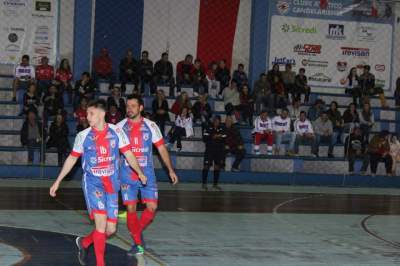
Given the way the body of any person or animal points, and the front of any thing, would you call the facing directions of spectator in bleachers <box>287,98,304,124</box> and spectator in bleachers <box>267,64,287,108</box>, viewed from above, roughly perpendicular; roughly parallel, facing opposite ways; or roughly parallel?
roughly parallel

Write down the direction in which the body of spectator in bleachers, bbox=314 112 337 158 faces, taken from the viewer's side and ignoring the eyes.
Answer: toward the camera

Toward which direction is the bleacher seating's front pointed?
toward the camera

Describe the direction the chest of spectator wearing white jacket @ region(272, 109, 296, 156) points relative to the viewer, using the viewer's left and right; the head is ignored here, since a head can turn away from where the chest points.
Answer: facing the viewer

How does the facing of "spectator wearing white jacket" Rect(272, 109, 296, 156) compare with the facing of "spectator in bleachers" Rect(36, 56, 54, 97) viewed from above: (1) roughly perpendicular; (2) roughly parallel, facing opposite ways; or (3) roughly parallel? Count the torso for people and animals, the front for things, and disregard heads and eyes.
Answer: roughly parallel

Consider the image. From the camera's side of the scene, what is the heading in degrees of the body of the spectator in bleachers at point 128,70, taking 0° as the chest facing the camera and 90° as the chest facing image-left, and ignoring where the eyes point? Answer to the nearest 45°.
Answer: approximately 0°

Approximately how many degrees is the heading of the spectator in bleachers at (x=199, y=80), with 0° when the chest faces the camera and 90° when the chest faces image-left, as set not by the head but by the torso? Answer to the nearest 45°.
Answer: approximately 0°

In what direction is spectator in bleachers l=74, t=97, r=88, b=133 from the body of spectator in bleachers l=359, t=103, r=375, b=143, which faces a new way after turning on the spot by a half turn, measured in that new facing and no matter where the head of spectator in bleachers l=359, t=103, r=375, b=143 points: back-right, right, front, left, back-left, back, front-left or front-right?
back-left

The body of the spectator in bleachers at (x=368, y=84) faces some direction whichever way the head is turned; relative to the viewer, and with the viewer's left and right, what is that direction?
facing the viewer and to the right of the viewer

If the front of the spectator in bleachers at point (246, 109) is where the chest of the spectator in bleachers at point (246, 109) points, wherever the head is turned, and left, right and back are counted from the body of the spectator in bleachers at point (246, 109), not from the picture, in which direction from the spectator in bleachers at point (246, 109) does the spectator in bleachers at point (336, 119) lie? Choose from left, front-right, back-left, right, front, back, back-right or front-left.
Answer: left

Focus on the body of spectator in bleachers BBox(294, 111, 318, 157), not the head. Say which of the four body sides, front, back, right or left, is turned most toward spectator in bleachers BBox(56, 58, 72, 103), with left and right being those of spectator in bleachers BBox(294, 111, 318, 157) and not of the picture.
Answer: right

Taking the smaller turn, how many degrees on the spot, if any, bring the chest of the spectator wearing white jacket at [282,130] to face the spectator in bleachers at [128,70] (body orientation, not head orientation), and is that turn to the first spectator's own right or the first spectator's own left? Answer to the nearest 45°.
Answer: approximately 90° to the first spectator's own right

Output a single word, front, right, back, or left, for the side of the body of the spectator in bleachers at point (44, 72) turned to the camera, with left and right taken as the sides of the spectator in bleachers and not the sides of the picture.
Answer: front

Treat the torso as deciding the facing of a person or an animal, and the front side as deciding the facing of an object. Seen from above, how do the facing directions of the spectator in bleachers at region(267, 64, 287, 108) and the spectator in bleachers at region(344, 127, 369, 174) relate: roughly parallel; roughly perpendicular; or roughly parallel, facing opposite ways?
roughly parallel

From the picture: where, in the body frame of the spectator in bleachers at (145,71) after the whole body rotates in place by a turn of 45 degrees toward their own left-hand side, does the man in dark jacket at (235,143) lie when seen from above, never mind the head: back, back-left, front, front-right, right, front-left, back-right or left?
front
